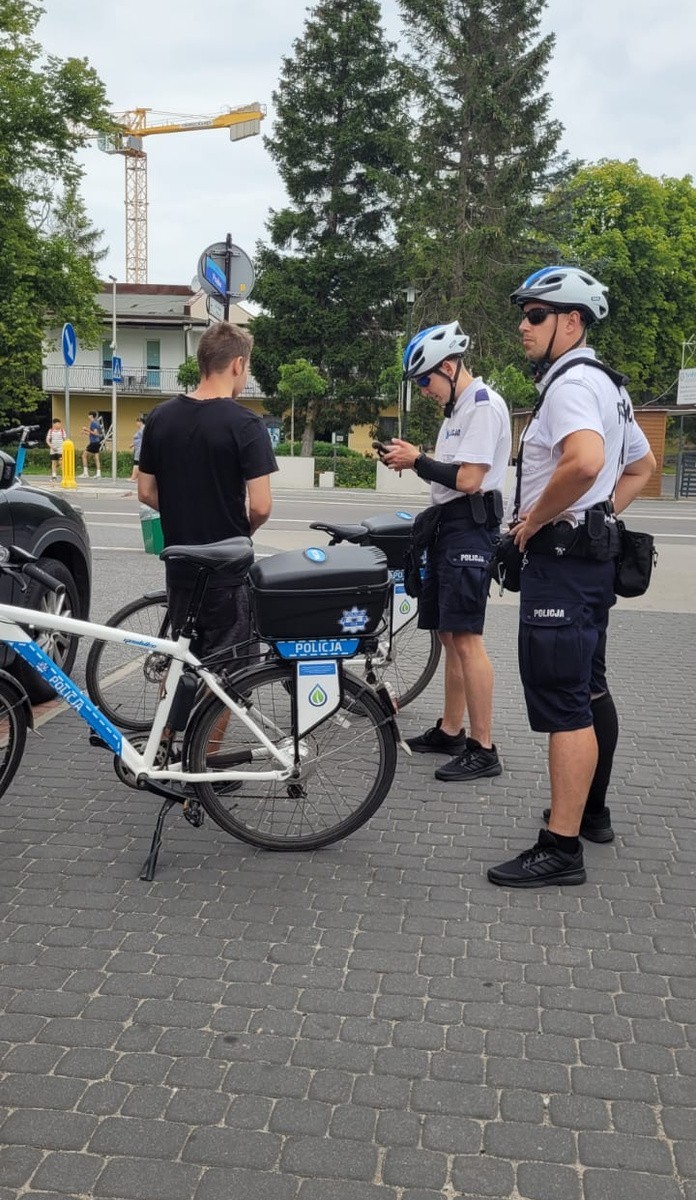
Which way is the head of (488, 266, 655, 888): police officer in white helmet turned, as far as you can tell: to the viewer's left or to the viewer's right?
to the viewer's left

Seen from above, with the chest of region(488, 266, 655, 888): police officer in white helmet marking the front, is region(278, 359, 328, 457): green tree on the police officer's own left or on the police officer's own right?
on the police officer's own right

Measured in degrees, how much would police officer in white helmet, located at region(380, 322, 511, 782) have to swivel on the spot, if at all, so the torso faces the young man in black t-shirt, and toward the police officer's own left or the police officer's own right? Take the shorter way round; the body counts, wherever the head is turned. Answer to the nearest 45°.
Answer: approximately 45° to the police officer's own left

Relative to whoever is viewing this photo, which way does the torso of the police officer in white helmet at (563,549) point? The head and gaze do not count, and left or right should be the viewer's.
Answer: facing to the left of the viewer

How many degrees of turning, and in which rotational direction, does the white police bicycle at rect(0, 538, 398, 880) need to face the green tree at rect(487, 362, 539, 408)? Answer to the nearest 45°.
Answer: approximately 90° to its right

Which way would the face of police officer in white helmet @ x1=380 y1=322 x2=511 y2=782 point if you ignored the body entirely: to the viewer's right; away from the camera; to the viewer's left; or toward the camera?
to the viewer's left

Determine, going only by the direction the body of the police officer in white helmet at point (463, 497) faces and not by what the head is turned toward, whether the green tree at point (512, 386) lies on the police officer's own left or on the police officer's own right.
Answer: on the police officer's own right

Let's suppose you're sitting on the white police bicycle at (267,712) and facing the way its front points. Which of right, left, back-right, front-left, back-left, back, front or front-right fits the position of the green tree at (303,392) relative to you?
right

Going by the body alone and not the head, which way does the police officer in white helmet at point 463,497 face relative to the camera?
to the viewer's left

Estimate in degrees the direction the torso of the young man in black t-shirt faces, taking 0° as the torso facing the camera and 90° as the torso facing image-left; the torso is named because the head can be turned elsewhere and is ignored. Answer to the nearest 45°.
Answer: approximately 225°

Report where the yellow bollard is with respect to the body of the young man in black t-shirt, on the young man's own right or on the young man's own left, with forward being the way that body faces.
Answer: on the young man's own left

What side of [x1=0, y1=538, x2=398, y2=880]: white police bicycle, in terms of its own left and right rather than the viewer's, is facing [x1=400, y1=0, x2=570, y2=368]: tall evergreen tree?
right

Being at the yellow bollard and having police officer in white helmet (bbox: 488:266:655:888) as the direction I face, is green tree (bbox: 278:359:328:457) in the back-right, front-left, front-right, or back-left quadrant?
back-left

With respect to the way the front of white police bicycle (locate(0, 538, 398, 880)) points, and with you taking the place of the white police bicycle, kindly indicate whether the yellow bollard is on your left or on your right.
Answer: on your right

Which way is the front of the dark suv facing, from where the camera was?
facing away from the viewer and to the right of the viewer
